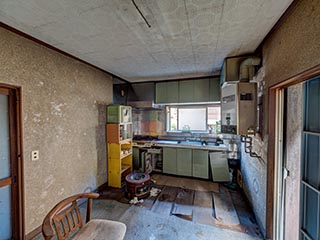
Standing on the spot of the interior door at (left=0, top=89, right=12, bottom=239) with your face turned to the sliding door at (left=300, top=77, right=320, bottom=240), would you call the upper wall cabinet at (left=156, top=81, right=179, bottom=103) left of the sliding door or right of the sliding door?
left

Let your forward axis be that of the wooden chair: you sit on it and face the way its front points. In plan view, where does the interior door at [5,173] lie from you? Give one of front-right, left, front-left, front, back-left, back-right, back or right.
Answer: back

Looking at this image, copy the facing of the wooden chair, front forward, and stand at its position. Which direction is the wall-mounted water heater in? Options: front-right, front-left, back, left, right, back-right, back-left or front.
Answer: front-left

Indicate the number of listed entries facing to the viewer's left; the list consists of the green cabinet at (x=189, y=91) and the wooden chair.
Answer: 0

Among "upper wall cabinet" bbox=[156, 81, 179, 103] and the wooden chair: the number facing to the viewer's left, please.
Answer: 0

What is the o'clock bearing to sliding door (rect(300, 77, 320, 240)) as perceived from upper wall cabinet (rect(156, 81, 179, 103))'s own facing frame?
The sliding door is roughly at 11 o'clock from the upper wall cabinet.

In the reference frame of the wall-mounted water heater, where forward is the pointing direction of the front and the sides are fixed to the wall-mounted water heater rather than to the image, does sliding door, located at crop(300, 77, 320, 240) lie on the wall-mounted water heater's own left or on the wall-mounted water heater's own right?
on the wall-mounted water heater's own left

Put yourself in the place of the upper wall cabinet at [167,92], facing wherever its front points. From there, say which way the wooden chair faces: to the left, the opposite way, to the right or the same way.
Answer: to the left

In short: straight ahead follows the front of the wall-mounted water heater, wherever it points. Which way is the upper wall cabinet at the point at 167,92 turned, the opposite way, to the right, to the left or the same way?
to the left

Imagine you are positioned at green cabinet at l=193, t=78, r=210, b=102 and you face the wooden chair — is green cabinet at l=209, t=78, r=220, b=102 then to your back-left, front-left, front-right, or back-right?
back-left

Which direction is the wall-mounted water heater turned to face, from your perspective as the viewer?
facing the viewer and to the left of the viewer

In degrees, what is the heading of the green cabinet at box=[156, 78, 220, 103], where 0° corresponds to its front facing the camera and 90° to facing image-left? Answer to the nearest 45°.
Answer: approximately 0°

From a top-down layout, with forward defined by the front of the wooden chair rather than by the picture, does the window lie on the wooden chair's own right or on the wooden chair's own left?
on the wooden chair's own left

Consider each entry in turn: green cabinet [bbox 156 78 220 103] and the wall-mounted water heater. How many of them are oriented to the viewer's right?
0

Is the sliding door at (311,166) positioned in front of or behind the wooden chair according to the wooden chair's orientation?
in front
